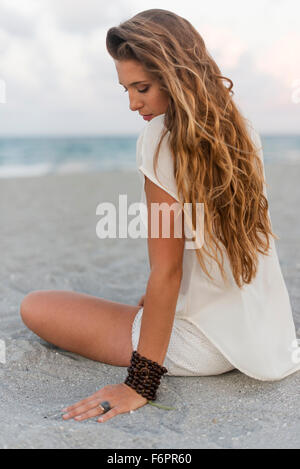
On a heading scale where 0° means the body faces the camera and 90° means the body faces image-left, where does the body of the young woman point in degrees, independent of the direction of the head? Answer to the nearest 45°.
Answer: approximately 135°
